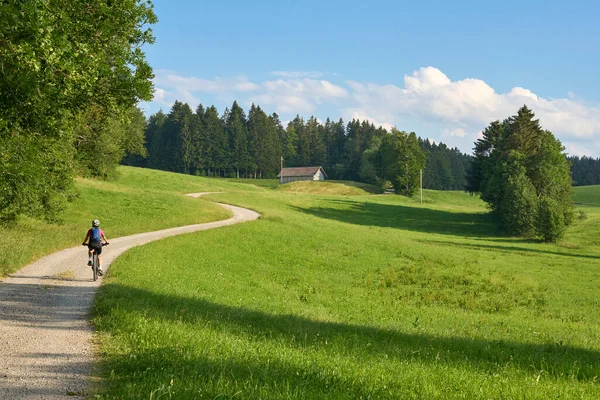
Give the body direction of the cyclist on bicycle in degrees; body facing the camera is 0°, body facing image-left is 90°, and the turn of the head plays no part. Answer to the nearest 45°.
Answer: approximately 180°
